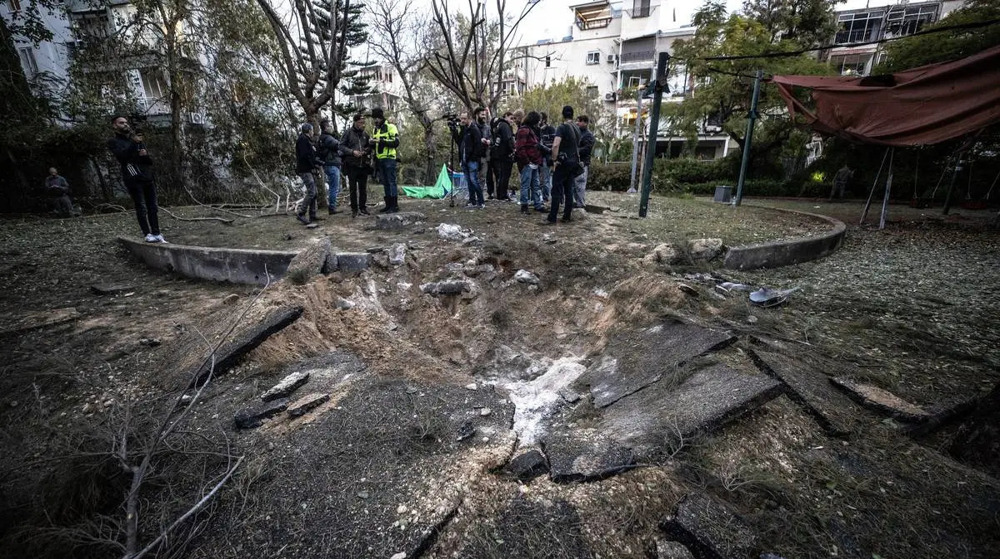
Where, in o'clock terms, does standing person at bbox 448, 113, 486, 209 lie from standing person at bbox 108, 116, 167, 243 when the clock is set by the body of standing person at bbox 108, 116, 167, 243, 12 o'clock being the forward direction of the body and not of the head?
standing person at bbox 448, 113, 486, 209 is roughly at 11 o'clock from standing person at bbox 108, 116, 167, 243.

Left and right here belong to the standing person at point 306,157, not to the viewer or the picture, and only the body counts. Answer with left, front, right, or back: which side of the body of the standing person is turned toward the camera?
right

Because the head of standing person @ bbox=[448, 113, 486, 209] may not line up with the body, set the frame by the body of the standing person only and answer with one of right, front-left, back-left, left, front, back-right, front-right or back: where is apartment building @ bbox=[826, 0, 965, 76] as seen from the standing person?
back

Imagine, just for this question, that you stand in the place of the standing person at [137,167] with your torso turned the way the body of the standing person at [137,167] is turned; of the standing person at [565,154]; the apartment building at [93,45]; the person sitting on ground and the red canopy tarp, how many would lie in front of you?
2

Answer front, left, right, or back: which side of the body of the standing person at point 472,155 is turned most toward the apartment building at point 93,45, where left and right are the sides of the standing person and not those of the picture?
right

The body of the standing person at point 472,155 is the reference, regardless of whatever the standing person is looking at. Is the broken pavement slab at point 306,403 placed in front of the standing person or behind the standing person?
in front

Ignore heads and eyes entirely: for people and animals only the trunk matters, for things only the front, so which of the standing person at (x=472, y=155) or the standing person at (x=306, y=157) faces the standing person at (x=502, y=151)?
the standing person at (x=306, y=157)

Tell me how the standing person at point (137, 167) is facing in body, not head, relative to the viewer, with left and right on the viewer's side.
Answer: facing the viewer and to the right of the viewer

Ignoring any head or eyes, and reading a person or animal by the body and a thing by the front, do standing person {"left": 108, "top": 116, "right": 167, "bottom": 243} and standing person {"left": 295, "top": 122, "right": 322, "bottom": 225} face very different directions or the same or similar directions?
same or similar directions

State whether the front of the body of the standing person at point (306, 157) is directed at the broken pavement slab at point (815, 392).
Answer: no

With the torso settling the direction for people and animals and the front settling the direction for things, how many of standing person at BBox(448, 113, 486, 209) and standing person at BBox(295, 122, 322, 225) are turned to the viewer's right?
1

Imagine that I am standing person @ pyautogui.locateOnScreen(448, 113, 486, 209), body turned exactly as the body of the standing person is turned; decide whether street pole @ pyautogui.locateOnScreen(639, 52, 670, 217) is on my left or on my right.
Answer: on my left

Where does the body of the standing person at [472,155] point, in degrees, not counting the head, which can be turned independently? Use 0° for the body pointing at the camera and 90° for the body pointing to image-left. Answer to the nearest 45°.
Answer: approximately 45°

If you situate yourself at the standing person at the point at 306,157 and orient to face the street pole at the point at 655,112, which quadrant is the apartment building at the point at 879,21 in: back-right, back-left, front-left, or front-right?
front-left

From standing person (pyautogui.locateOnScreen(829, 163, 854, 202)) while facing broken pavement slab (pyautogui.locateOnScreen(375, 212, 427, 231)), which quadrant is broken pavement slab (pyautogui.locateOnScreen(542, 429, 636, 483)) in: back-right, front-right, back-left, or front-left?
front-left

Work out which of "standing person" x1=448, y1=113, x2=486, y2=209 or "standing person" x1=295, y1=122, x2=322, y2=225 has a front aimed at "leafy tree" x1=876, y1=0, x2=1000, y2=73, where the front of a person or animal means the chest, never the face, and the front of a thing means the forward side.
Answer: "standing person" x1=295, y1=122, x2=322, y2=225

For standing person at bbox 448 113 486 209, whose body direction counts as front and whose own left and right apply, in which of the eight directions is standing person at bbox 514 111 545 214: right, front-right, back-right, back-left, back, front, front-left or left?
left
